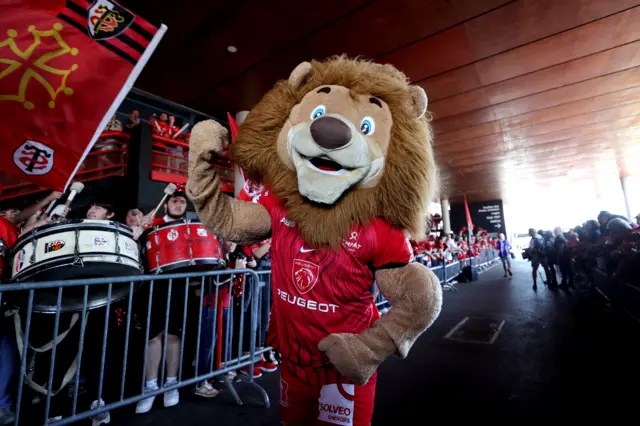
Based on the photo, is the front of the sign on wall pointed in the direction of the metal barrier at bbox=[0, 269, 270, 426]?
yes

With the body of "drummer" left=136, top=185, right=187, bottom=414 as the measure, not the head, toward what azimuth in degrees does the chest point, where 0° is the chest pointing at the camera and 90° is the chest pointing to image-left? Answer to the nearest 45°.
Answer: approximately 0°

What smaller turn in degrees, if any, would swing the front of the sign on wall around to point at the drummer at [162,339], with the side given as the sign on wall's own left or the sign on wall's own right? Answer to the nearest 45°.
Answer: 0° — it already faces them

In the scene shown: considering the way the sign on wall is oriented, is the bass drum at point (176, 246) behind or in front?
in front

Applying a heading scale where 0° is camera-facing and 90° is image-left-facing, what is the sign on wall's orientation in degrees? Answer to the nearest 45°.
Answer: approximately 0°

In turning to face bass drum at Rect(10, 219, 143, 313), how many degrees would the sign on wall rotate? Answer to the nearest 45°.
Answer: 0° — it already faces it

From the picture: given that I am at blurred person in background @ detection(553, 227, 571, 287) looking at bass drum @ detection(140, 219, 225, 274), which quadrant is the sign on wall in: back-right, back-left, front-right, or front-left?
back-right

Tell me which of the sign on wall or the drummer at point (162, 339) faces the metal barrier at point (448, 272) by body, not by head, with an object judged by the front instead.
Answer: the sign on wall

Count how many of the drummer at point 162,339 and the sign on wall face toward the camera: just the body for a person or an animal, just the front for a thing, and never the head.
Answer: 2

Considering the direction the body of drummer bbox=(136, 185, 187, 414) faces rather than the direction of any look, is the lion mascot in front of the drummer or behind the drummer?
in front
